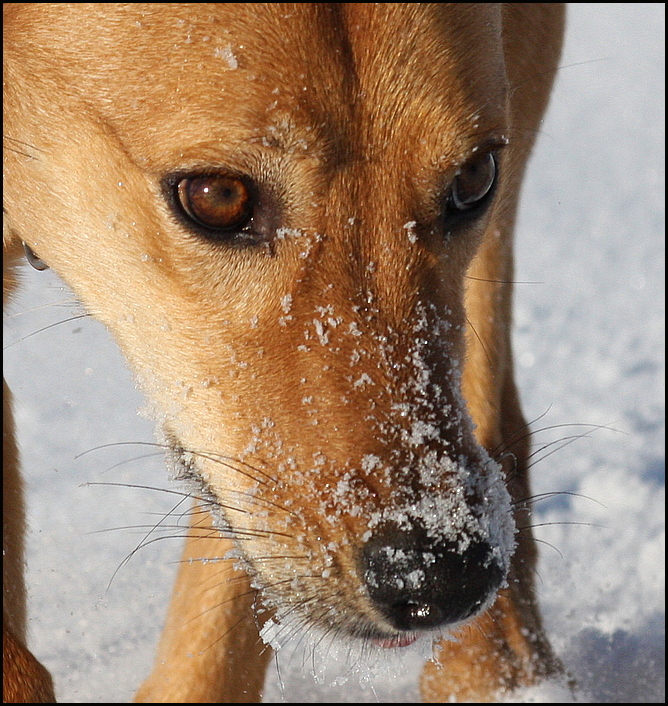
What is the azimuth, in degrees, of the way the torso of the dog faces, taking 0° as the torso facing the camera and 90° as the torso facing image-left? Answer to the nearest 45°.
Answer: approximately 315°
